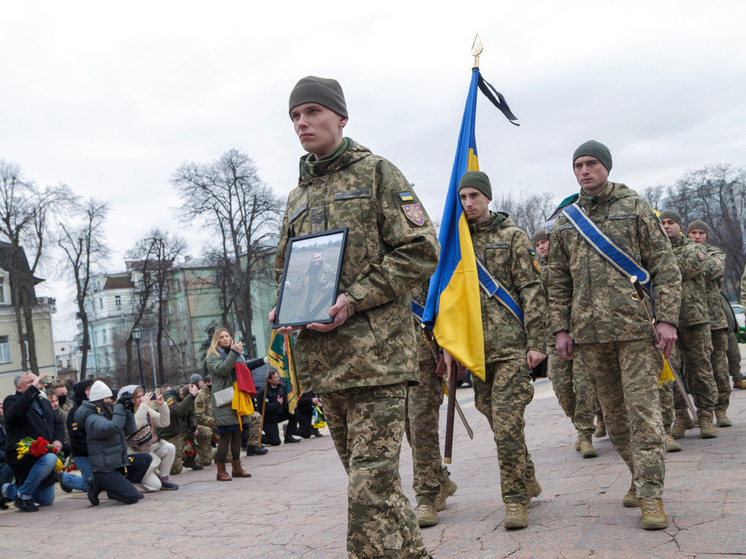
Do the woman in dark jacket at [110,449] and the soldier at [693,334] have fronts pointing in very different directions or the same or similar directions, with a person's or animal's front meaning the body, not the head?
very different directions

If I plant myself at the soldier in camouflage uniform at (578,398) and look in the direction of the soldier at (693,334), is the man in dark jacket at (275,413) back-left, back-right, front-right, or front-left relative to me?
back-left

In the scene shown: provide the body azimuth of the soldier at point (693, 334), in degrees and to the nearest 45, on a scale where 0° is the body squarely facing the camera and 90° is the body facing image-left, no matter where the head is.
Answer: approximately 45°

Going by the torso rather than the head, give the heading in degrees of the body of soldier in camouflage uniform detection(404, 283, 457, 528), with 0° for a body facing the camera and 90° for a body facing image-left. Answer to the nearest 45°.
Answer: approximately 45°

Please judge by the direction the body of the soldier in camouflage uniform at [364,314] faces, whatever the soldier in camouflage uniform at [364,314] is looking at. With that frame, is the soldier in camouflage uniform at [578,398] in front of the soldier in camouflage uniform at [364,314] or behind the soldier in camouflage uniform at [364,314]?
behind

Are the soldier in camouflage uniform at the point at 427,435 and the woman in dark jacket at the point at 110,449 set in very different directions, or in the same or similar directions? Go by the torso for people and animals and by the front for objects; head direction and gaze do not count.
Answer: very different directions

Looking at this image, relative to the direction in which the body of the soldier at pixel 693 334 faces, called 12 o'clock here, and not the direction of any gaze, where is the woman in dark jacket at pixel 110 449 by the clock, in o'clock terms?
The woman in dark jacket is roughly at 1 o'clock from the soldier.

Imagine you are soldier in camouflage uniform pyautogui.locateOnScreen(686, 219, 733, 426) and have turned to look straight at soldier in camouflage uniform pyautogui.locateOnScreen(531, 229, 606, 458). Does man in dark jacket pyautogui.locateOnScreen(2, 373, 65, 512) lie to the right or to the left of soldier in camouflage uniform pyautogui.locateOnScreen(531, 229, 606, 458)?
right

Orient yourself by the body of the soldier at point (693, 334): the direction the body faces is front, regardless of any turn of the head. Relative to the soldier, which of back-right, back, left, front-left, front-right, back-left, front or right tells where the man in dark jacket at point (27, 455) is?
front-right

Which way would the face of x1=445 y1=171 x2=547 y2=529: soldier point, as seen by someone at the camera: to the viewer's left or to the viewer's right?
to the viewer's left

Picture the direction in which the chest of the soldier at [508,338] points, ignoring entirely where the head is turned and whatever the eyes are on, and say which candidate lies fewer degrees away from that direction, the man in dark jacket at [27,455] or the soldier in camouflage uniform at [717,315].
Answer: the man in dark jacket

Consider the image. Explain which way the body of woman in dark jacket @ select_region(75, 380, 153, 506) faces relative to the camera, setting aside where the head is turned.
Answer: to the viewer's right

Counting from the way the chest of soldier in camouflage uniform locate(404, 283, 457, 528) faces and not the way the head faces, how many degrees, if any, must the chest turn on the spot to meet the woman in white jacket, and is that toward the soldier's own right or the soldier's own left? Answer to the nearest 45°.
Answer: approximately 90° to the soldier's own right
